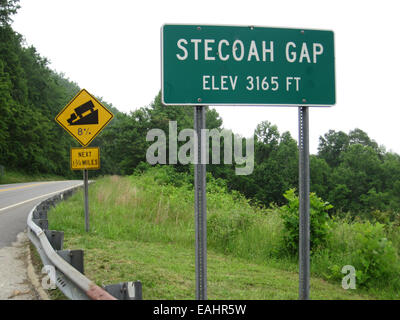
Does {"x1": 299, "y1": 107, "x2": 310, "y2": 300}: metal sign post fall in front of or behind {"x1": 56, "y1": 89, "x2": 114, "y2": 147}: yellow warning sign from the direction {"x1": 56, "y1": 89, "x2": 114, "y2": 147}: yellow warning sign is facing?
in front

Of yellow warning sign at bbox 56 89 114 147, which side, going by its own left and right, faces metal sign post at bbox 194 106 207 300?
front

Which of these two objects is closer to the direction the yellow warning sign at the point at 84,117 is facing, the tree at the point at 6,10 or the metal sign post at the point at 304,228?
the metal sign post

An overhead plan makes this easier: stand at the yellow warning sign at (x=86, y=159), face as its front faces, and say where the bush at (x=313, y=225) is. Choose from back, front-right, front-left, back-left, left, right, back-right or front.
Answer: front-left

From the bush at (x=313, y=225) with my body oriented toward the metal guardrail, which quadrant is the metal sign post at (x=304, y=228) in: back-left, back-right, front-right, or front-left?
front-left

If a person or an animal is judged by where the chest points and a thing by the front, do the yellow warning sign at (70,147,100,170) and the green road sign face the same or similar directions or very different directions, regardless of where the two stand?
same or similar directions

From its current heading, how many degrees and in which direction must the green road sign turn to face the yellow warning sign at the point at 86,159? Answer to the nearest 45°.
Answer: approximately 135° to its right

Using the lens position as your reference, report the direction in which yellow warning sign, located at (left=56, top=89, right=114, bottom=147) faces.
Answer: facing the viewer

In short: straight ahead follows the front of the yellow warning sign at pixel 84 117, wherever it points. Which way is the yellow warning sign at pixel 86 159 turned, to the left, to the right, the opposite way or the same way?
the same way
